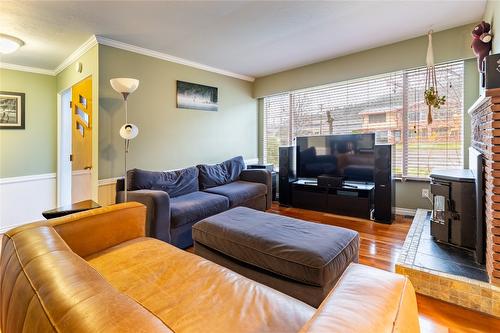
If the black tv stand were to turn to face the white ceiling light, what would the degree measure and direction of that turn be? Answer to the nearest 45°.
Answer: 0° — it already faces it

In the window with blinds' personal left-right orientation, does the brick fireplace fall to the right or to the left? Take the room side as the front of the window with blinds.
on its left

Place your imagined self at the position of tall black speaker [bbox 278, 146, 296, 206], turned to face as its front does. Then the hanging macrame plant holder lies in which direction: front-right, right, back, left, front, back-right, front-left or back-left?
left

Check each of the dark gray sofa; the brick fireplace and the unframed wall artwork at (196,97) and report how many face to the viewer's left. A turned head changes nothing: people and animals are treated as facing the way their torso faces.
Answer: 1

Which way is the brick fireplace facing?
to the viewer's left

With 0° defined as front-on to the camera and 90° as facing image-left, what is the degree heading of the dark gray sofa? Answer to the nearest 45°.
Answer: approximately 315°

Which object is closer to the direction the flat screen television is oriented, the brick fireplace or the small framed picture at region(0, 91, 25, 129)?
the small framed picture
